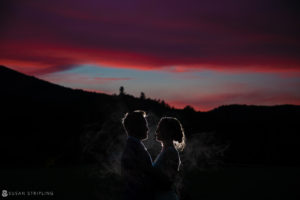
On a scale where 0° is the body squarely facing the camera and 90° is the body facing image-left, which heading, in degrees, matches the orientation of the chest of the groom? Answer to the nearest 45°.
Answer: approximately 270°

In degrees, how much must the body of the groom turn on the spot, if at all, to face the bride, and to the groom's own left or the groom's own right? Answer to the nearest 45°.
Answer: approximately 45° to the groom's own left

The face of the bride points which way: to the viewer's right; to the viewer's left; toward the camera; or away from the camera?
to the viewer's left

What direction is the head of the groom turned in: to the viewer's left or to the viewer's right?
to the viewer's right
